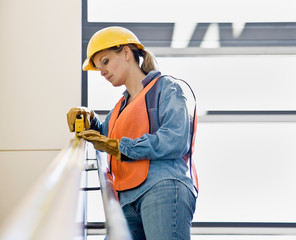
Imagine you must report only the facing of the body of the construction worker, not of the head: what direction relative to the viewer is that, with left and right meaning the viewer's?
facing the viewer and to the left of the viewer

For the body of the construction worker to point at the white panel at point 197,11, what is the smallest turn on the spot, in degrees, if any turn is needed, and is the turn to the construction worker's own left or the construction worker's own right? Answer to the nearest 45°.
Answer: approximately 135° to the construction worker's own right

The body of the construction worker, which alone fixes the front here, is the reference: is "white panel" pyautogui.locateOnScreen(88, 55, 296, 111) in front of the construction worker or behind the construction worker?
behind
